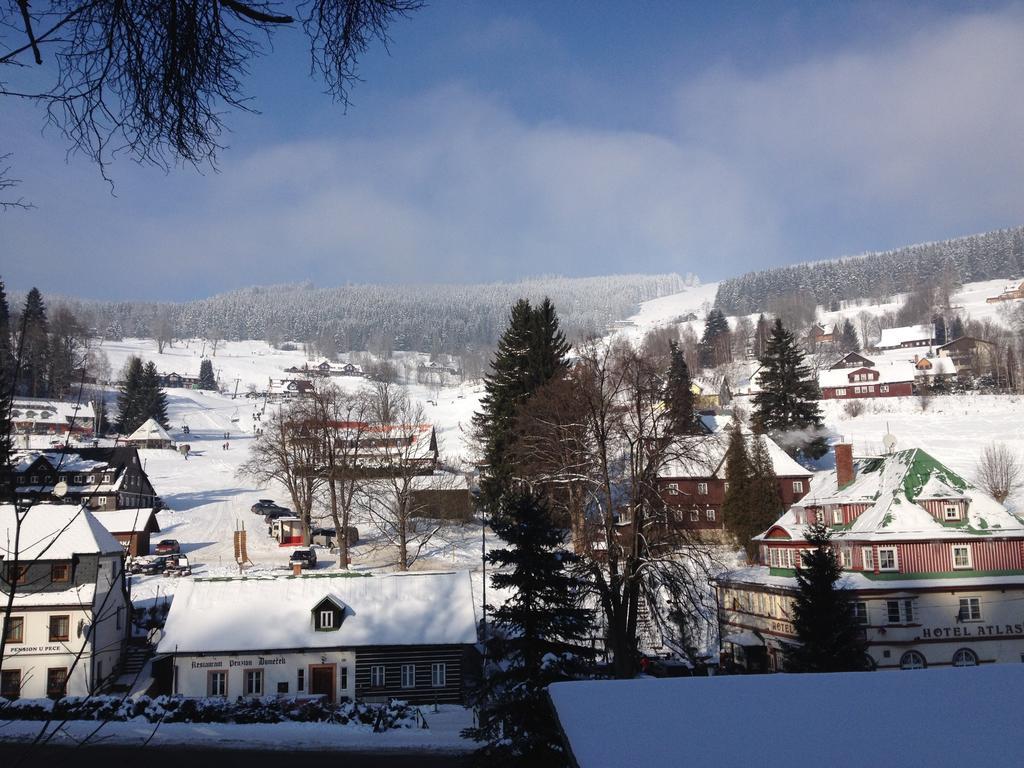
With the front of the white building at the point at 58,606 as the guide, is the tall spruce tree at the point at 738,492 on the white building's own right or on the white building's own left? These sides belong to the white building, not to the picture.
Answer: on the white building's own left

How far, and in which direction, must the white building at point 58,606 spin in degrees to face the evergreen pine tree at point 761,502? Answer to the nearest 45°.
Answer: approximately 90° to its left

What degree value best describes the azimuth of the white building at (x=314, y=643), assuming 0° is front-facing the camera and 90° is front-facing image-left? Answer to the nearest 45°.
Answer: approximately 0°

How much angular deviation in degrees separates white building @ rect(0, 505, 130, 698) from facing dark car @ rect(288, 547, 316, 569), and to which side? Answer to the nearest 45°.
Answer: approximately 135° to its left

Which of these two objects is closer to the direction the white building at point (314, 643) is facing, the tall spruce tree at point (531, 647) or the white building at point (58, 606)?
the tall spruce tree

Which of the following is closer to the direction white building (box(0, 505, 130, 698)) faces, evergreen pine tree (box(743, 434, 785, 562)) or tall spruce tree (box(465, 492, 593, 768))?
the tall spruce tree

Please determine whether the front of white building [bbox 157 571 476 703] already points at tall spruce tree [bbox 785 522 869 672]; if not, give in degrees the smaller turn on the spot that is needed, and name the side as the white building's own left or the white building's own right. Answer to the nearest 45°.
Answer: approximately 45° to the white building's own left

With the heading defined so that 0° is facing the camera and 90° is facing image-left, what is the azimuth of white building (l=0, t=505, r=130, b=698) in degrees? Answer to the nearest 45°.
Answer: approximately 0°

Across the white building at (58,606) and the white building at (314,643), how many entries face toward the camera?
2

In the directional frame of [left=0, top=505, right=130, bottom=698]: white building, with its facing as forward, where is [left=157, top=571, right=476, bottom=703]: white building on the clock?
[left=157, top=571, right=476, bottom=703]: white building is roughly at 10 o'clock from [left=0, top=505, right=130, bottom=698]: white building.
